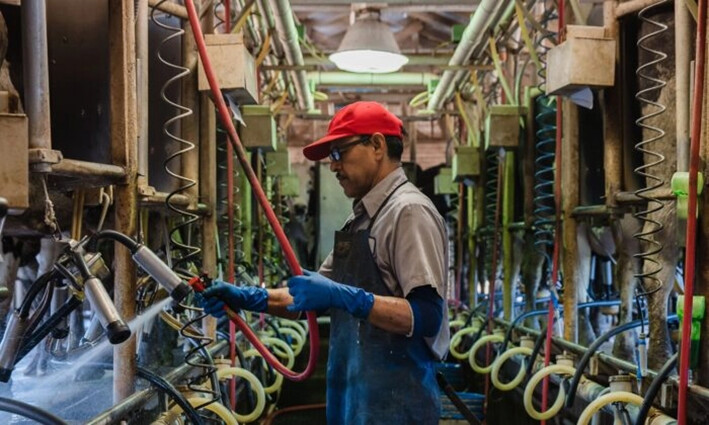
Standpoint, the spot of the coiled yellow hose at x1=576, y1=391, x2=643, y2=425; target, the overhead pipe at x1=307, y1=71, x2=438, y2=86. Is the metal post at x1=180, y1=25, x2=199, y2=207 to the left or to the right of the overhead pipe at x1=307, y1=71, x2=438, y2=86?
left

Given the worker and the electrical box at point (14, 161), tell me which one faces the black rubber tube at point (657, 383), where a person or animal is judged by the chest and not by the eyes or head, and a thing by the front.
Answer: the electrical box

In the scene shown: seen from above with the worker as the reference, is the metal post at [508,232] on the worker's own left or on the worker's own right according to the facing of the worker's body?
on the worker's own right

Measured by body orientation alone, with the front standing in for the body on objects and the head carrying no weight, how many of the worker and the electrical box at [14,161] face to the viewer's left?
1

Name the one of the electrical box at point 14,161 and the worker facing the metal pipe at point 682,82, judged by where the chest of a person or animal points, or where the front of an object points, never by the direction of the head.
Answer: the electrical box

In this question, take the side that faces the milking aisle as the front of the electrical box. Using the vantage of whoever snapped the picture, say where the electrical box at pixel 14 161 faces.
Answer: facing to the right of the viewer

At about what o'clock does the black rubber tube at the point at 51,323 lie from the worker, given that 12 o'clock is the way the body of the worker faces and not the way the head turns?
The black rubber tube is roughly at 11 o'clock from the worker.

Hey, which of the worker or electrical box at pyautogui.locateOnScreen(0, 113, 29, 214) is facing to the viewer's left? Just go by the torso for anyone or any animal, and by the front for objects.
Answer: the worker

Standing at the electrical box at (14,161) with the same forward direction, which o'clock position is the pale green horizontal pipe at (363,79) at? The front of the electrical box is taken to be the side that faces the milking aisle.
The pale green horizontal pipe is roughly at 10 o'clock from the electrical box.

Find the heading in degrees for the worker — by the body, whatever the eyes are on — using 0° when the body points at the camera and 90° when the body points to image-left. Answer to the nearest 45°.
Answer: approximately 90°

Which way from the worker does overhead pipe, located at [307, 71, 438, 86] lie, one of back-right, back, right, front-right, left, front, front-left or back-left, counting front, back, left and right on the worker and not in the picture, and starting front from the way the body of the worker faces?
right

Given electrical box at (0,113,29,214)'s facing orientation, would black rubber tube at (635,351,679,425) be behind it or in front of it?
in front

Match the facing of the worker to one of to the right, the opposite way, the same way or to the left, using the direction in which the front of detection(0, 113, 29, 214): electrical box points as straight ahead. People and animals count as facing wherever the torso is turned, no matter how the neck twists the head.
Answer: the opposite way

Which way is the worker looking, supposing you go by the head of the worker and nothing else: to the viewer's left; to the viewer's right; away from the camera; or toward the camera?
to the viewer's left
